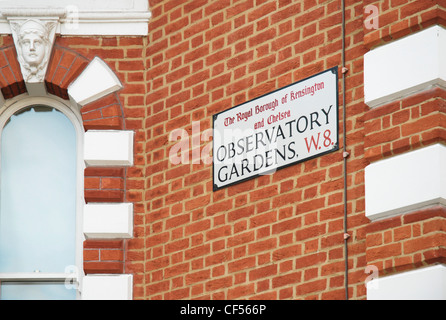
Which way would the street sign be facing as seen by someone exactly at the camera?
facing the viewer and to the left of the viewer
